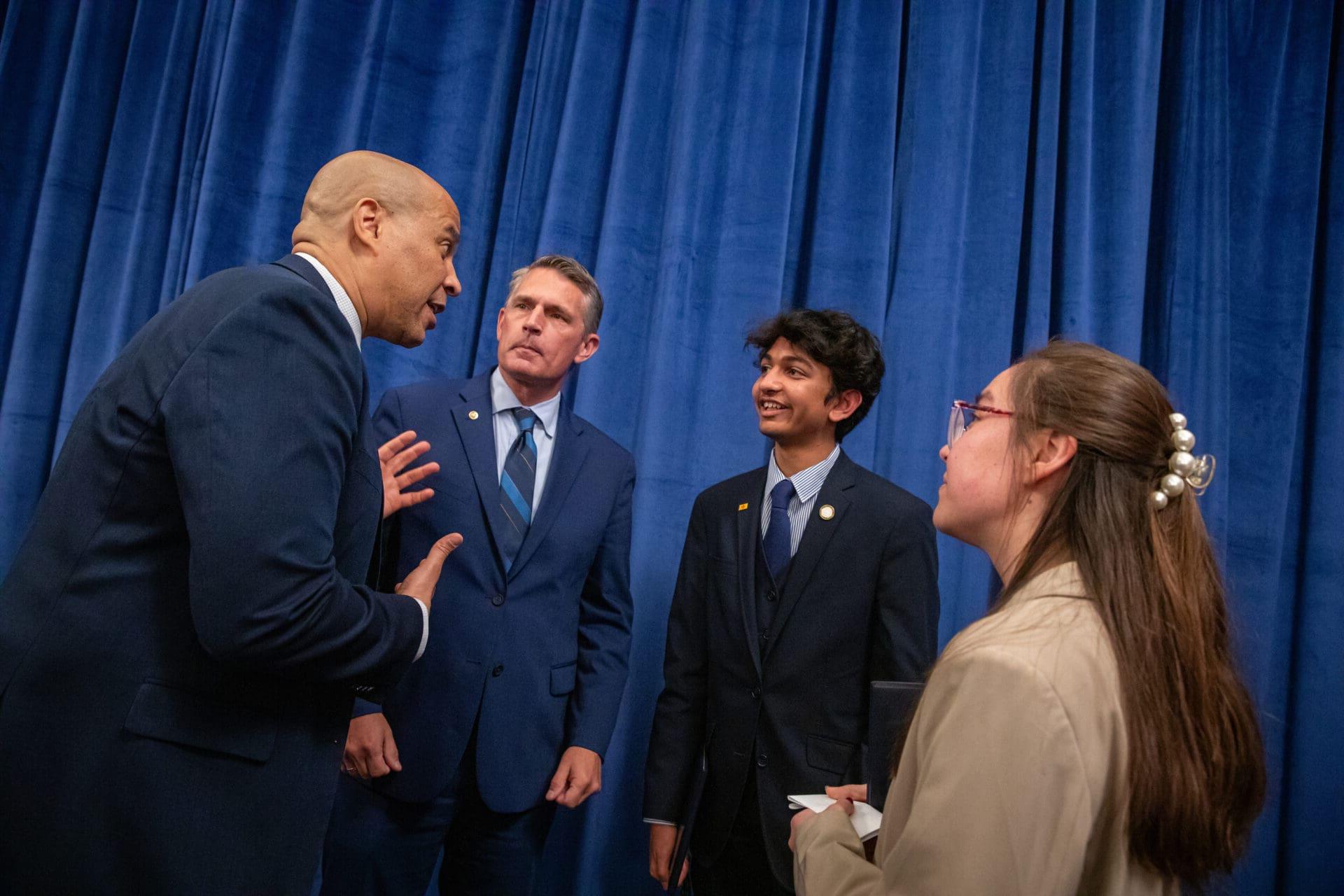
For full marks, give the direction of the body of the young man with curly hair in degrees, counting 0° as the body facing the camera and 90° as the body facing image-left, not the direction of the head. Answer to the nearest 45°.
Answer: approximately 45°

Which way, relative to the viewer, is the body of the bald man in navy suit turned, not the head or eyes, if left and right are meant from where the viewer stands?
facing to the right of the viewer

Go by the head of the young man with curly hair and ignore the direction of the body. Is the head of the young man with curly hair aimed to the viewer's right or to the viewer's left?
to the viewer's left

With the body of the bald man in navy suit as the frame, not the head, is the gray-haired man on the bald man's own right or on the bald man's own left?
on the bald man's own left

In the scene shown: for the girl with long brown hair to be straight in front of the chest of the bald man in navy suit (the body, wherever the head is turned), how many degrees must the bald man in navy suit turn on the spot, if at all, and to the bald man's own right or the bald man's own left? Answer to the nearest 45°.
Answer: approximately 45° to the bald man's own right

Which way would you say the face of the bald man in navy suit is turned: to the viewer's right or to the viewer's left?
to the viewer's right

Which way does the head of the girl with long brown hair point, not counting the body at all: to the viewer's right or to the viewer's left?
to the viewer's left
